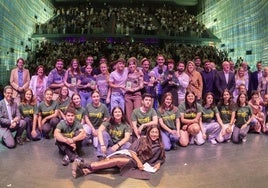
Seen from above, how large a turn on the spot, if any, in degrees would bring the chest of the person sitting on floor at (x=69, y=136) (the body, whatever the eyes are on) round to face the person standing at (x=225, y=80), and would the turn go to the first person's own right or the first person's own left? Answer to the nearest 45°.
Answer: approximately 135° to the first person's own left

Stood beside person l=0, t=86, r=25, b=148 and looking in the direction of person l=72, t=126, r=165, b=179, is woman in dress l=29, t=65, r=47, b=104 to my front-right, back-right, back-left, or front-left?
back-left

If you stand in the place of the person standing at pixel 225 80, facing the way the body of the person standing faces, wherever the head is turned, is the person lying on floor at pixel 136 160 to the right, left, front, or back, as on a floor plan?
front

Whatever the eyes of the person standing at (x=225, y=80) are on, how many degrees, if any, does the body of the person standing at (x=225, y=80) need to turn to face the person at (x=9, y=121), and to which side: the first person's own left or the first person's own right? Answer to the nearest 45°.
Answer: approximately 45° to the first person's own right

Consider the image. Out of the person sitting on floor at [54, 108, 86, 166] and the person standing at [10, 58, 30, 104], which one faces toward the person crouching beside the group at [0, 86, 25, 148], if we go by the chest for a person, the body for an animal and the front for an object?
the person standing at [10, 58, 30, 104]

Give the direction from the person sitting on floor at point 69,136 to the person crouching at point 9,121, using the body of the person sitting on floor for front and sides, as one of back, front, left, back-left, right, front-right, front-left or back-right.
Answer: back-right

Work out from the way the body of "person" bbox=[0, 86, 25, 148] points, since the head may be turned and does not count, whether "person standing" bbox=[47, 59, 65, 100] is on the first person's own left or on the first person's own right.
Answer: on the first person's own left

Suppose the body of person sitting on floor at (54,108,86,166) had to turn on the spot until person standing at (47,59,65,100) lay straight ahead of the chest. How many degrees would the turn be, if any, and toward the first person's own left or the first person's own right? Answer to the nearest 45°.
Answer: approximately 180°

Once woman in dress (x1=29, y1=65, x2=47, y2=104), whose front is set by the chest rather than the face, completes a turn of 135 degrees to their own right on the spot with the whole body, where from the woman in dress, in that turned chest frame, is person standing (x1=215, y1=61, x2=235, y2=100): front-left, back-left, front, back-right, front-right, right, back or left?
back-right

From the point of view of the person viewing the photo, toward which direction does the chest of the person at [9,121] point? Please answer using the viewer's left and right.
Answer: facing the viewer and to the right of the viewer

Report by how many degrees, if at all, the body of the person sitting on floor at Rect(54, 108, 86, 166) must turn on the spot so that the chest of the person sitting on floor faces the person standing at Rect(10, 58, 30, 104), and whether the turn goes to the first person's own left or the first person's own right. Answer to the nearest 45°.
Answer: approximately 135° to the first person's own right

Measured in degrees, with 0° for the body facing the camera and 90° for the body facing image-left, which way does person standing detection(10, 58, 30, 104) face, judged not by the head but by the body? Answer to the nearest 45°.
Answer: approximately 0°

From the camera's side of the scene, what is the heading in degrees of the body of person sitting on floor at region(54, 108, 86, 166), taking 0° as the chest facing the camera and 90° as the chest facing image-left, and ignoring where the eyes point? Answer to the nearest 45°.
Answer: approximately 0°

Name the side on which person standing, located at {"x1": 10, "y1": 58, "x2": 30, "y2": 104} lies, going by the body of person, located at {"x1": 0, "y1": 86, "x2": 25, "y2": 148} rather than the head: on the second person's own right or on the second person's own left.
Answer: on the second person's own left
